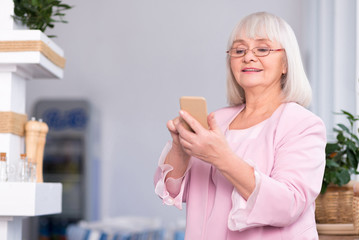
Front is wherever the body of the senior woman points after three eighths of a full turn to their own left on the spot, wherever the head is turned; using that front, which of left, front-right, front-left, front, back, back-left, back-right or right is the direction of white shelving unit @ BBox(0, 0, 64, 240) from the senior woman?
back-left

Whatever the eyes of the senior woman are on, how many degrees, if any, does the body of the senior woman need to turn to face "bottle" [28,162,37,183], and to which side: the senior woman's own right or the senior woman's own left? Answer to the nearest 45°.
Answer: approximately 90° to the senior woman's own right

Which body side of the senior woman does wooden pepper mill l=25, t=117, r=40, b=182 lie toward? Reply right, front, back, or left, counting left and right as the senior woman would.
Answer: right

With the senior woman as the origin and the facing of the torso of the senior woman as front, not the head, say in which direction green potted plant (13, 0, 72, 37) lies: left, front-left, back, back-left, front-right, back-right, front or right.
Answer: right

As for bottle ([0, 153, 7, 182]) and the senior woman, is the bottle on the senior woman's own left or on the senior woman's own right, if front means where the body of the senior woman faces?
on the senior woman's own right

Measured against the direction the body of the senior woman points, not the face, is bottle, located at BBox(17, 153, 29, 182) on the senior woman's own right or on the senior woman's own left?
on the senior woman's own right

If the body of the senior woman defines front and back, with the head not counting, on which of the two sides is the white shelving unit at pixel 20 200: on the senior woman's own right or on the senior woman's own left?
on the senior woman's own right

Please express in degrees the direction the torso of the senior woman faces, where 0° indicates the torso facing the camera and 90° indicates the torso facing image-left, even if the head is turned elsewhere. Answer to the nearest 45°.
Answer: approximately 45°

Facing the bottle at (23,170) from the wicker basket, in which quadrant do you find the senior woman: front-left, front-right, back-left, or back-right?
front-left

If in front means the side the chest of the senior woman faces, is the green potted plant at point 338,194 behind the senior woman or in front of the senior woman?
behind
